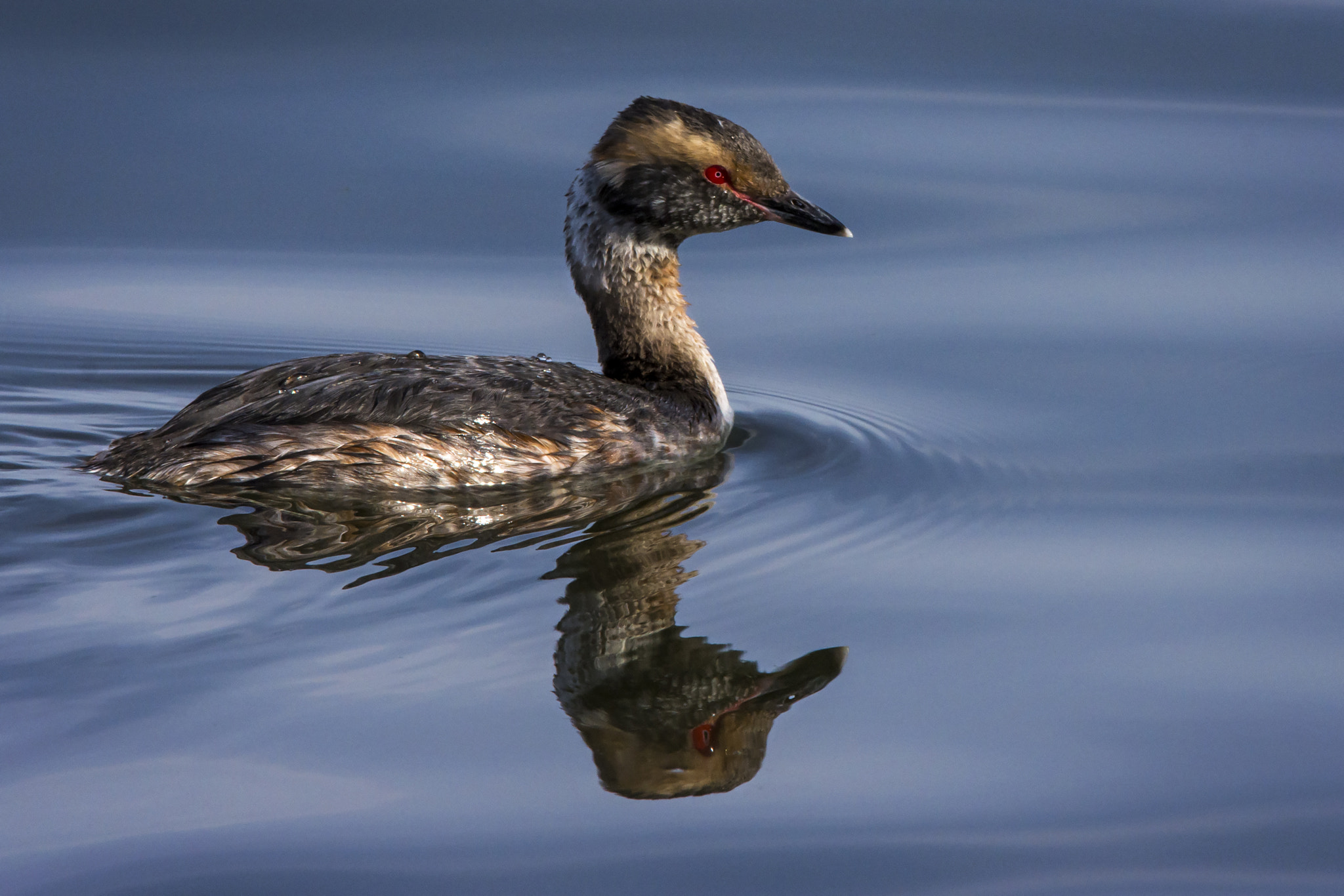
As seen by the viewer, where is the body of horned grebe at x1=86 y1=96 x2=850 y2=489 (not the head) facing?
to the viewer's right
